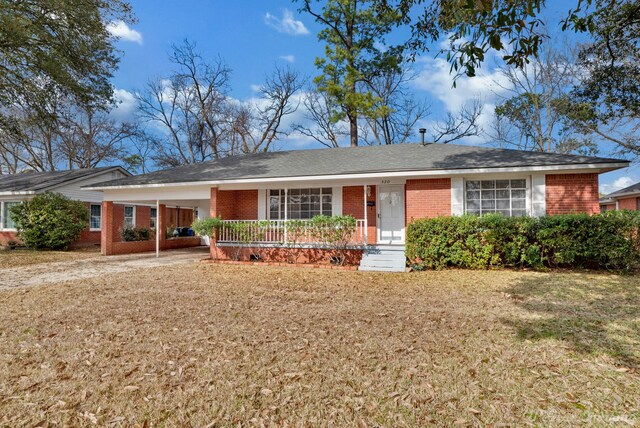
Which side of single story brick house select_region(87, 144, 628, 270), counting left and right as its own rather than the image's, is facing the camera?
front

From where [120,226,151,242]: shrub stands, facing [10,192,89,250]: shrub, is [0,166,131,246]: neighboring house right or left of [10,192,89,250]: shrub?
right

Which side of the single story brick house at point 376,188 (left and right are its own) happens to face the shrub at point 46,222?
right

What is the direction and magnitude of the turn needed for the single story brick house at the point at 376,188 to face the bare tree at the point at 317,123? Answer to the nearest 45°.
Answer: approximately 180°

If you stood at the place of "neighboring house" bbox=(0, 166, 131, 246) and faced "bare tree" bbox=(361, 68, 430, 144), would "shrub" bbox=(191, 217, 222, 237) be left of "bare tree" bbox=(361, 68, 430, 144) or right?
right

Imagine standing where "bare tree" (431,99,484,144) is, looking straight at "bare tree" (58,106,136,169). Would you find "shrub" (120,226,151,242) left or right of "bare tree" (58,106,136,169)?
left

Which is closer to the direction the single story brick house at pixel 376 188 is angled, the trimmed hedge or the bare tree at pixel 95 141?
the trimmed hedge

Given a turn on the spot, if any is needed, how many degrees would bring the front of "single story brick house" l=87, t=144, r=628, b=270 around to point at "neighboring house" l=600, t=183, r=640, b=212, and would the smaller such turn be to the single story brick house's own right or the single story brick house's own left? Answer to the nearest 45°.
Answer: approximately 135° to the single story brick house's own left

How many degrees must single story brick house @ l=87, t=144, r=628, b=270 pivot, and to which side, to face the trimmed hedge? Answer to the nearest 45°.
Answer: approximately 45° to its left

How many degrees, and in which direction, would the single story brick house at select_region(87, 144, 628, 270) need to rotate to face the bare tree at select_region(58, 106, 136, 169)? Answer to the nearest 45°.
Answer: approximately 135° to its right

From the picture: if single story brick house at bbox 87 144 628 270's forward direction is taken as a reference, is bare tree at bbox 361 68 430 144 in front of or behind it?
behind

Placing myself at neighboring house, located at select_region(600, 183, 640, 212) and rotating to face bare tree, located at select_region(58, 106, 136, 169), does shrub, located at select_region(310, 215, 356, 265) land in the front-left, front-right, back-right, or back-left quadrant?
front-left

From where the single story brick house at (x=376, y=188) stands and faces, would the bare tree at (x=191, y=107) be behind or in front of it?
behind

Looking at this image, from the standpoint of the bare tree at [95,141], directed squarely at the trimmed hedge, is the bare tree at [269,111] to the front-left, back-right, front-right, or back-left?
front-left

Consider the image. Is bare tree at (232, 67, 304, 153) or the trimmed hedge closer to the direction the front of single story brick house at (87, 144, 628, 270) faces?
the trimmed hedge
